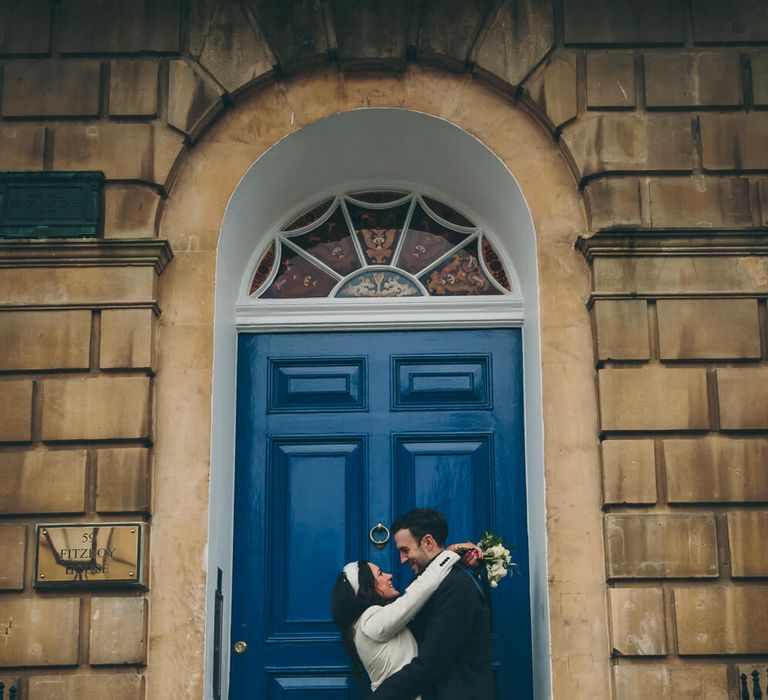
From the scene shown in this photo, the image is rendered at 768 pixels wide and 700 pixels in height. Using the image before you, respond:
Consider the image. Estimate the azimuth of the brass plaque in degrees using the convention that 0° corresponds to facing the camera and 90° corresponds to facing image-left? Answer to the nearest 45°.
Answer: approximately 0°

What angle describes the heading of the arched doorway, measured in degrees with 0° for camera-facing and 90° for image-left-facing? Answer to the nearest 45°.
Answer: approximately 0°

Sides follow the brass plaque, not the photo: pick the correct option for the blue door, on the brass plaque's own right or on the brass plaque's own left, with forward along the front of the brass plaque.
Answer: on the brass plaque's own left

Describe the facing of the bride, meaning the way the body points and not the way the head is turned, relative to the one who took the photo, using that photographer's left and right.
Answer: facing to the right of the viewer

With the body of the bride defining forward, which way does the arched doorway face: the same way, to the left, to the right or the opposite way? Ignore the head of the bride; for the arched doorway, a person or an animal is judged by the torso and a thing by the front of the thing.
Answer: to the right

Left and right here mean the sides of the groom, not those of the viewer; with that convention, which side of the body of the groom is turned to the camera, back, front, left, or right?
left
